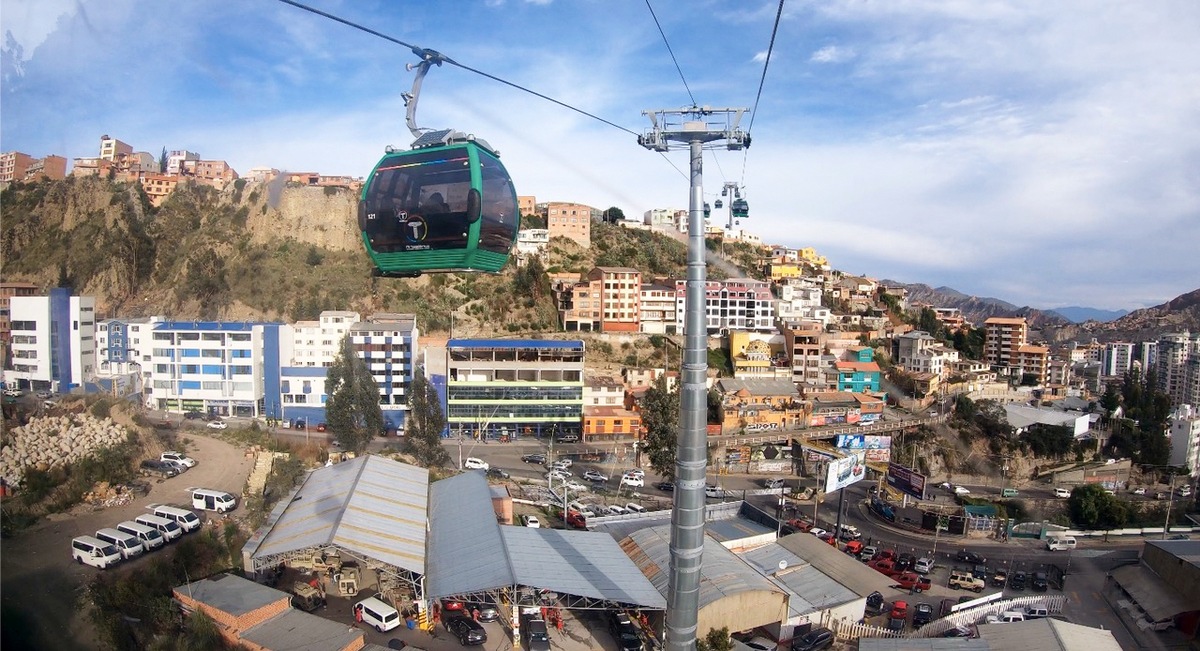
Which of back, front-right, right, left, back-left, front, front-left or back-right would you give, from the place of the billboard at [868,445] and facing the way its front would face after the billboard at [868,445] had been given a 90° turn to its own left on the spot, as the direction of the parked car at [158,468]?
back-right

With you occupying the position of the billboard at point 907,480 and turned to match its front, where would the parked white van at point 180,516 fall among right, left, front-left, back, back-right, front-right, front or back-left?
front

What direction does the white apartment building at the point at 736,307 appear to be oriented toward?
toward the camera

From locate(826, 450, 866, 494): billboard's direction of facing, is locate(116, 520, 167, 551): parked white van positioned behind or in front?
in front

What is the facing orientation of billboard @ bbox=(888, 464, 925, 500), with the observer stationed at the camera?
facing the viewer and to the left of the viewer

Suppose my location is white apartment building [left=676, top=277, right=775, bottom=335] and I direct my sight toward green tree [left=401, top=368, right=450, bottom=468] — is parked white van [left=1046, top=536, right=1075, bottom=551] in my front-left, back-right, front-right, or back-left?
front-left

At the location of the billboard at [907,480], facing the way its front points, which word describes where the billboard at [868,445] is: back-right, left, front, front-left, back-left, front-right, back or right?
back-right

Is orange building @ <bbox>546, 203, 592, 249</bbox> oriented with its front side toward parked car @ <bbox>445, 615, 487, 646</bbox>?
yes

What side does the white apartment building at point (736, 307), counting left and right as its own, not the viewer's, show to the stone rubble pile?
front

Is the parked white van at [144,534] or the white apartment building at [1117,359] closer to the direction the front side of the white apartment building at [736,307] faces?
the parked white van

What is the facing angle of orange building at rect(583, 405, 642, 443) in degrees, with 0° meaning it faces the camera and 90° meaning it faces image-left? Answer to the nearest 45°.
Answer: approximately 0°

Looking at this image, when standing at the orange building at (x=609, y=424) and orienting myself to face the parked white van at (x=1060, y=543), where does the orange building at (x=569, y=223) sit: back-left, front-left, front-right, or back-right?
back-left

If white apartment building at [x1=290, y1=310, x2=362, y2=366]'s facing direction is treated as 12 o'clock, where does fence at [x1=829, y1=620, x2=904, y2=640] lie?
The fence is roughly at 11 o'clock from the white apartment building.

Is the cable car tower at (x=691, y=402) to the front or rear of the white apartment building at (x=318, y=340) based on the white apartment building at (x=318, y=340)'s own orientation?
to the front

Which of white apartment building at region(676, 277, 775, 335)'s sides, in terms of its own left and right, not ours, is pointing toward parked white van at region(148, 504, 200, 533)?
front

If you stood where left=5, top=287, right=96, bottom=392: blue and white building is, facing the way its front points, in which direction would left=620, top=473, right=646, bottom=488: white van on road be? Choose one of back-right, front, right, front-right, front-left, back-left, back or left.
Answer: left

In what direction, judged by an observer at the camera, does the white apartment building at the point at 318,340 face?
facing the viewer
